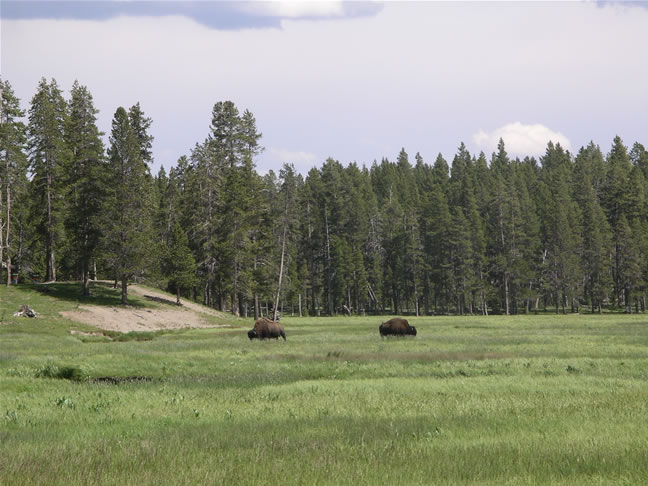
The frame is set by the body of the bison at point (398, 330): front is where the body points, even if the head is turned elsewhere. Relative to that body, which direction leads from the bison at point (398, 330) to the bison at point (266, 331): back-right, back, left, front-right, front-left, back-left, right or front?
back

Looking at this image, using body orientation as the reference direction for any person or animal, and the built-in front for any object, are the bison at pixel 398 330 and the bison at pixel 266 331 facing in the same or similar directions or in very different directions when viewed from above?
very different directions

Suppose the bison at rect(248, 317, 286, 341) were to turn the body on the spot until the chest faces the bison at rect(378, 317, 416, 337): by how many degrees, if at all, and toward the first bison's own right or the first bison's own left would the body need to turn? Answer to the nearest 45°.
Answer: approximately 180°

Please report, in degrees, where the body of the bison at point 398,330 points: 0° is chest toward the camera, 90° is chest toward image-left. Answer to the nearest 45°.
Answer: approximately 270°

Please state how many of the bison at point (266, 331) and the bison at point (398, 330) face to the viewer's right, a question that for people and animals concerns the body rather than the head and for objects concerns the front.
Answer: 1
